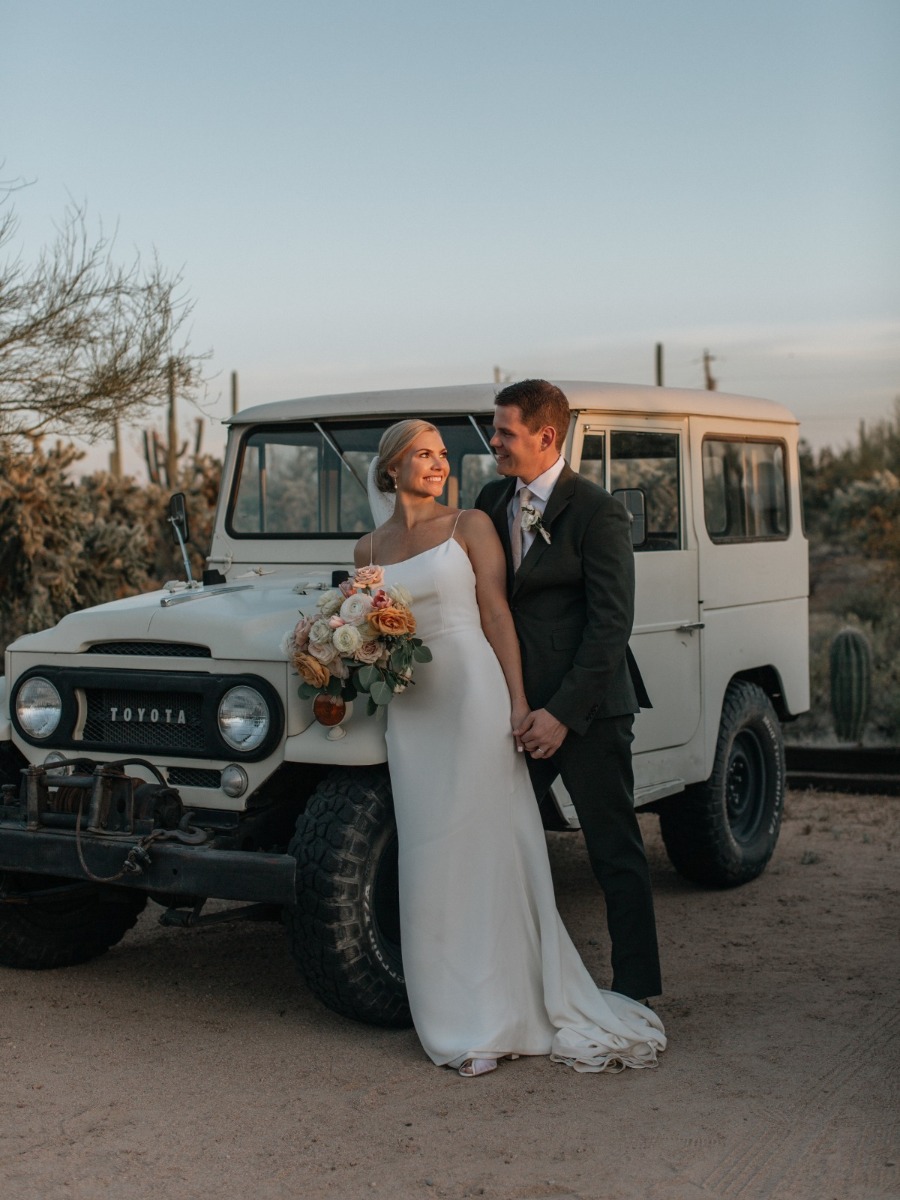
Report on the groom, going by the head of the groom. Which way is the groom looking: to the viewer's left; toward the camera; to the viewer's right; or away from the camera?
to the viewer's left

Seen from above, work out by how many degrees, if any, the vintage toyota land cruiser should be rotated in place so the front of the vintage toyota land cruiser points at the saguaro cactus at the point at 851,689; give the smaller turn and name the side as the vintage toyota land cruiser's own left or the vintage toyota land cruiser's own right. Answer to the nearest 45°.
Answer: approximately 180°

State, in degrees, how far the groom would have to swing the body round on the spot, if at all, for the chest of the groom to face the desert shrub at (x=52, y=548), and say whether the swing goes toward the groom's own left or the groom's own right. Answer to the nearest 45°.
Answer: approximately 90° to the groom's own right

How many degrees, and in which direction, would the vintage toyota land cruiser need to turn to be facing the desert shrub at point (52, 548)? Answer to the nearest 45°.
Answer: approximately 135° to its right

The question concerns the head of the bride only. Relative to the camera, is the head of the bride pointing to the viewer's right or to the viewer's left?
to the viewer's right

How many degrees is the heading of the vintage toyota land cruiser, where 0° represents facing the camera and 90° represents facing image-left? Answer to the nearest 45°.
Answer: approximately 45°

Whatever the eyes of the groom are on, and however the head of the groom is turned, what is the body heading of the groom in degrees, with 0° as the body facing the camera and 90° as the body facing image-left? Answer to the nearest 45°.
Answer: approximately 45°

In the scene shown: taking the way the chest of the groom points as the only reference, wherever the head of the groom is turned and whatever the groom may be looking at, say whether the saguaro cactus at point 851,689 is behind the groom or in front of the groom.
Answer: behind
